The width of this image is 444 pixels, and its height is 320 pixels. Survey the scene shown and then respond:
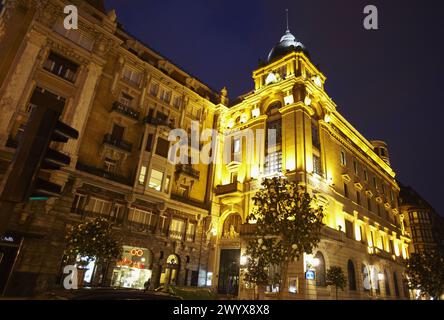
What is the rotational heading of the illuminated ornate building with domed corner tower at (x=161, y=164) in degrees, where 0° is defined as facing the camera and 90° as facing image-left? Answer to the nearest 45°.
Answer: approximately 315°

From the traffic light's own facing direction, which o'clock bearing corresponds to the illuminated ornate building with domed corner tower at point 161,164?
The illuminated ornate building with domed corner tower is roughly at 10 o'clock from the traffic light.

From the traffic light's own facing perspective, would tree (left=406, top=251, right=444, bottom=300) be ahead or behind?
ahead

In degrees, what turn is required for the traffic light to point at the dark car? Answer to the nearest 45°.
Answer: approximately 45° to its left

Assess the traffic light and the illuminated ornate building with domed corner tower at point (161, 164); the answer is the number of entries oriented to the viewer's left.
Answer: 0

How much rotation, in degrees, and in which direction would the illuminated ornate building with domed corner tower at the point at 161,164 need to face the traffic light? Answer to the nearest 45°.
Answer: approximately 45° to its right

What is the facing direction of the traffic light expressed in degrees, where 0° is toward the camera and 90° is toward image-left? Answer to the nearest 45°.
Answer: approximately 270°
